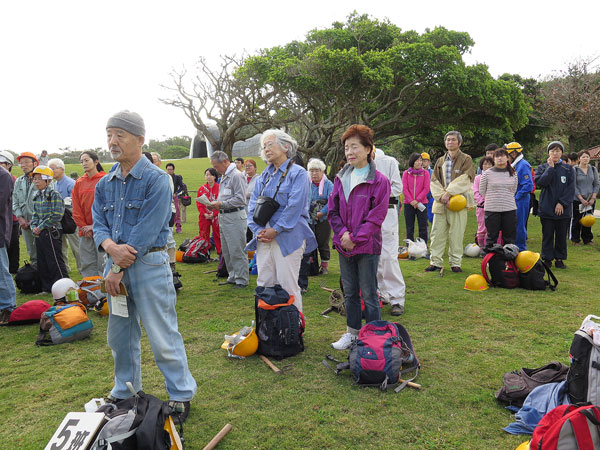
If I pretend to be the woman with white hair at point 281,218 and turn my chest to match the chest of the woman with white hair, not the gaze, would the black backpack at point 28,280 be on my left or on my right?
on my right

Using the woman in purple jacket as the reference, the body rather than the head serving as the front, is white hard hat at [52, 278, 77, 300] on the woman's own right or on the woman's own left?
on the woman's own right

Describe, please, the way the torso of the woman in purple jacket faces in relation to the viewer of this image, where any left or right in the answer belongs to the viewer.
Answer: facing the viewer and to the left of the viewer

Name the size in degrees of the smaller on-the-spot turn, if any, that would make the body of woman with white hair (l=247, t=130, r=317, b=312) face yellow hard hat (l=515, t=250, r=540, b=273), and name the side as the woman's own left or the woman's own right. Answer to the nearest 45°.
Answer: approximately 180°

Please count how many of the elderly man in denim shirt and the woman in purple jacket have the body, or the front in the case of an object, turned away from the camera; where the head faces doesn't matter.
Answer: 0

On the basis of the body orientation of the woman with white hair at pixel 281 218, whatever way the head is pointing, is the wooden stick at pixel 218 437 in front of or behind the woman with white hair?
in front

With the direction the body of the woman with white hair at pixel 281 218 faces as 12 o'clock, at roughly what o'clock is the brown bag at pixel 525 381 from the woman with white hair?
The brown bag is roughly at 9 o'clock from the woman with white hair.

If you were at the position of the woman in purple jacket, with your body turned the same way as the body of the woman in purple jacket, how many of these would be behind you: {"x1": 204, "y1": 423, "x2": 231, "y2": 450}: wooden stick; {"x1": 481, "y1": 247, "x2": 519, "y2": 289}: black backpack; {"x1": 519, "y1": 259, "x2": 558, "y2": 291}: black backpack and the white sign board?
2

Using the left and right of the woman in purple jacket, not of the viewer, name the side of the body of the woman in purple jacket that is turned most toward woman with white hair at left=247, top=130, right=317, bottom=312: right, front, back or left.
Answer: right

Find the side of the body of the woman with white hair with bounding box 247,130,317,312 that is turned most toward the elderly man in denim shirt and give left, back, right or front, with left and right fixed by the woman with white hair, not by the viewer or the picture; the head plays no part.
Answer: front

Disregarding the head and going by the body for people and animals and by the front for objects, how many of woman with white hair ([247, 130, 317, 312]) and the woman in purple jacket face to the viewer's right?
0
